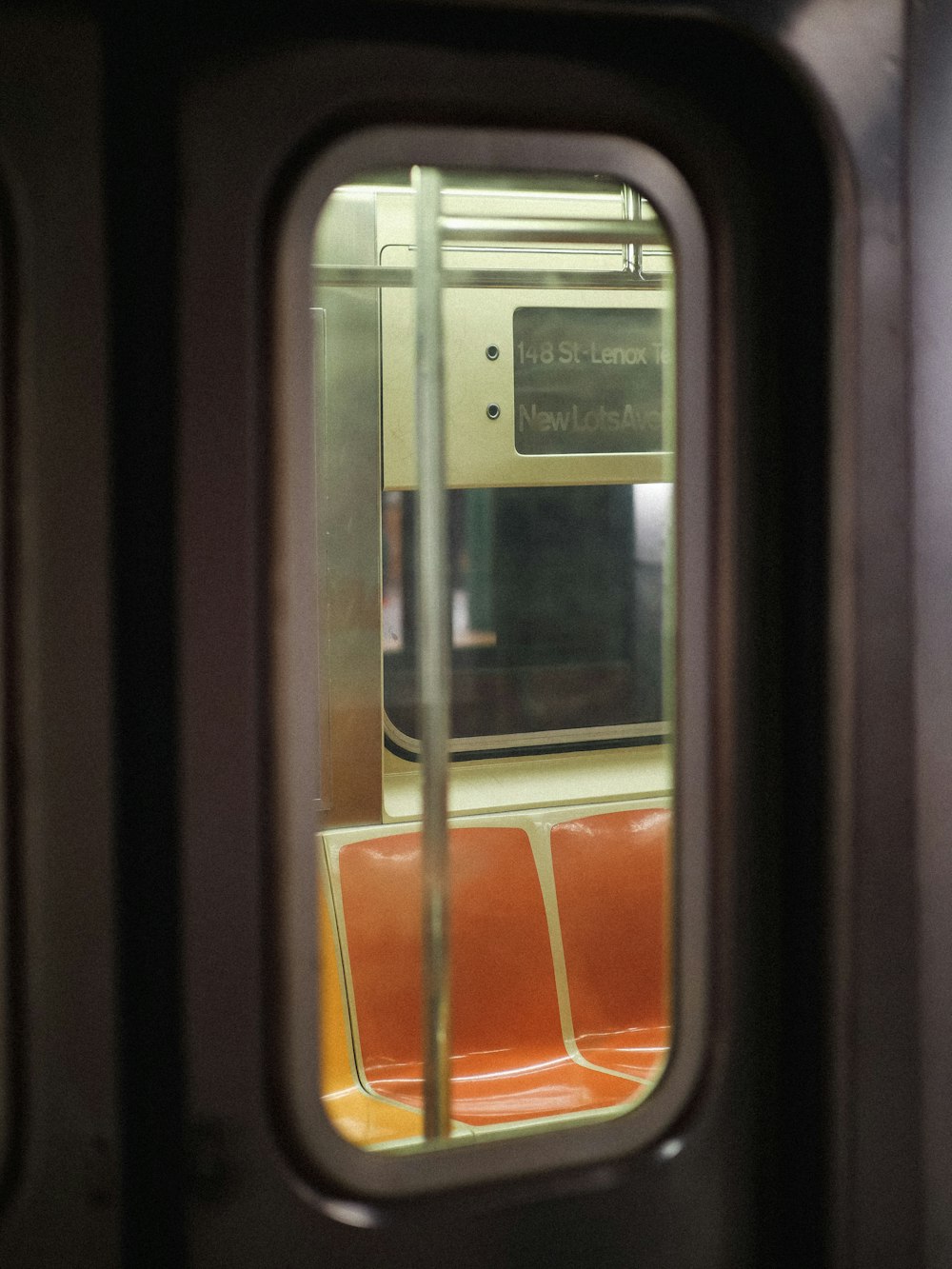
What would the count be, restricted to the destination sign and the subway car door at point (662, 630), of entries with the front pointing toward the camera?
2

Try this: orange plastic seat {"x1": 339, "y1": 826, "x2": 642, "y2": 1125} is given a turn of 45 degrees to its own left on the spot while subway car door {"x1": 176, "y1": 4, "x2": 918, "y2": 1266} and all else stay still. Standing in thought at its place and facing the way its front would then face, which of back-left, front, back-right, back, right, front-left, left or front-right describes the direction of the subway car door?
right

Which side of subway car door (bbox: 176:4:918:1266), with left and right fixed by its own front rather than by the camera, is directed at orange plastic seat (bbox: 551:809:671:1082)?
back

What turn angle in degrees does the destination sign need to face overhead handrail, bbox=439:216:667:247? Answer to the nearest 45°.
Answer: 0° — it already faces it

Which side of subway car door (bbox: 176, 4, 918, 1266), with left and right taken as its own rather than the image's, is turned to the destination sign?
back

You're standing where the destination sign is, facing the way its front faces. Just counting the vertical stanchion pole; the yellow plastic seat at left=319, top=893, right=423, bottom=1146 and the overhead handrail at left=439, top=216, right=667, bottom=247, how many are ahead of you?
3

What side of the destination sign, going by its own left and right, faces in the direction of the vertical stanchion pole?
front

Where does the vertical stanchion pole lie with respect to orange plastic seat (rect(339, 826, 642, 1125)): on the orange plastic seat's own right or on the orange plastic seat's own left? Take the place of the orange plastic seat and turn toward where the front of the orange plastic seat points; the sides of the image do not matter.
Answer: on the orange plastic seat's own right

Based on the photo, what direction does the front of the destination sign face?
toward the camera

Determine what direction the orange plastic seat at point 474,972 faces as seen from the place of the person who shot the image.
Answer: facing the viewer and to the right of the viewer

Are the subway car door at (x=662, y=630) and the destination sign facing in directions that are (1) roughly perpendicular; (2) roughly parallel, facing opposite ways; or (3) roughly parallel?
roughly parallel

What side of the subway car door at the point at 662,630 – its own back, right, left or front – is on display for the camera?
front

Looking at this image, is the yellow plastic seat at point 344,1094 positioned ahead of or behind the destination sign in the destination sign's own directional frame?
ahead
